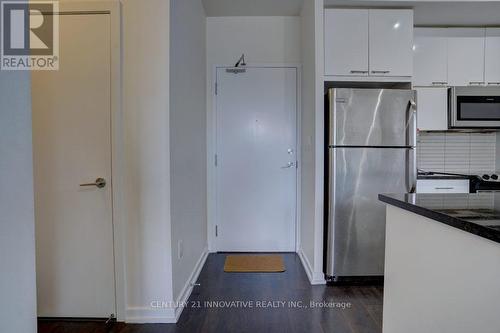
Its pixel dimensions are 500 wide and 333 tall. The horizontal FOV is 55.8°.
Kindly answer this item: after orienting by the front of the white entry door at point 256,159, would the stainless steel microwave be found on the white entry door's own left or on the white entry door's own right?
on the white entry door's own left

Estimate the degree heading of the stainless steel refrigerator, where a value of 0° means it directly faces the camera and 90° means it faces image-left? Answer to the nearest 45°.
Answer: approximately 0°

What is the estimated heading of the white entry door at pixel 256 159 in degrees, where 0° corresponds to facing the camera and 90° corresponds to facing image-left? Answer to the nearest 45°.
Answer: approximately 0°

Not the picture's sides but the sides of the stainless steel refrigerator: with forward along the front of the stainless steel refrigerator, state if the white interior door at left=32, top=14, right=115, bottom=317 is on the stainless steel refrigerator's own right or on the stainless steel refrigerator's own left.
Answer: on the stainless steel refrigerator's own right

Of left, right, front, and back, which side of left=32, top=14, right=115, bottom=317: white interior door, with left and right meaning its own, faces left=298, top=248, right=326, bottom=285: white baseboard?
left

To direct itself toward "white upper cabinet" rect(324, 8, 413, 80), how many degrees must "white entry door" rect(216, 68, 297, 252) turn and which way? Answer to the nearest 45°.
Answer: approximately 45° to its left
